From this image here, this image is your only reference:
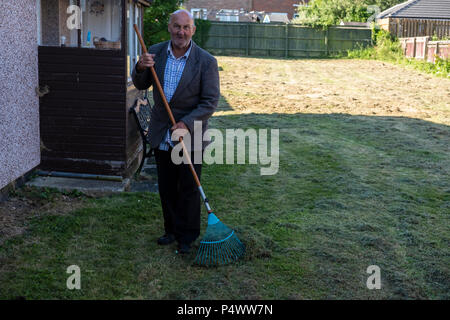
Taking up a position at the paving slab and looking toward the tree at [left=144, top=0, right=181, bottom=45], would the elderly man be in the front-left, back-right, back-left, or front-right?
back-right

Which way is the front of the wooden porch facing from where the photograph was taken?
facing to the right of the viewer

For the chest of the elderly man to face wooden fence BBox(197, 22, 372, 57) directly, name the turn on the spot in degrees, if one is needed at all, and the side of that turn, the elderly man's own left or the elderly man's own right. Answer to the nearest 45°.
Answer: approximately 135° to the elderly man's own right

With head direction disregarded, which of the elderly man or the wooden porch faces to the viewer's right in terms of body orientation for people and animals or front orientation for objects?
the wooden porch

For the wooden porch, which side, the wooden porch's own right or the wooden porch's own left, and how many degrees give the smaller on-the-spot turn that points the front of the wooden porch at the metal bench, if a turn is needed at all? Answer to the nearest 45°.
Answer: approximately 45° to the wooden porch's own left

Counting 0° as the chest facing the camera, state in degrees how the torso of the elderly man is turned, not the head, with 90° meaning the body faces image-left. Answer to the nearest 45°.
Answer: approximately 45°

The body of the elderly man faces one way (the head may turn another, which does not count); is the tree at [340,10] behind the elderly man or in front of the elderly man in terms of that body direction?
behind

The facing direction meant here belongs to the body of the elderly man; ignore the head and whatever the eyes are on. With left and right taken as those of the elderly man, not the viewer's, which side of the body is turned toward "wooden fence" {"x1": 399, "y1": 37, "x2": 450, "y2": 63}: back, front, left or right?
back

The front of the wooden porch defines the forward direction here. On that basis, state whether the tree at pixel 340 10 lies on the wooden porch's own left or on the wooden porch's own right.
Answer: on the wooden porch's own left

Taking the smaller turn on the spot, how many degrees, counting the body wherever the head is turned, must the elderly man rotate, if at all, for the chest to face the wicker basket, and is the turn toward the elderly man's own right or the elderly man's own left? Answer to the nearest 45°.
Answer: approximately 135° to the elderly man's own right
